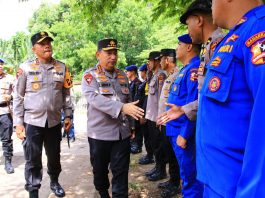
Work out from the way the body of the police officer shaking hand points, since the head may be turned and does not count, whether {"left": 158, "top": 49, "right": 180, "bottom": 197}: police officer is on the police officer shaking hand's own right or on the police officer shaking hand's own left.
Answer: on the police officer shaking hand's own left

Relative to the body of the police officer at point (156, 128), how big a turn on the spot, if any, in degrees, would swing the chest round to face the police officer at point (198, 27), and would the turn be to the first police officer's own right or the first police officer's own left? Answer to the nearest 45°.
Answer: approximately 90° to the first police officer's own left

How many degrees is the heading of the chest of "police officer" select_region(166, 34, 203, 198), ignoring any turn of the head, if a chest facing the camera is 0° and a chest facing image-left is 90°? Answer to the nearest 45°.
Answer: approximately 90°

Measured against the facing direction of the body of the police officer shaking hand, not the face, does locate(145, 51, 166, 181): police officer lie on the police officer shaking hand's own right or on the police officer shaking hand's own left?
on the police officer shaking hand's own left

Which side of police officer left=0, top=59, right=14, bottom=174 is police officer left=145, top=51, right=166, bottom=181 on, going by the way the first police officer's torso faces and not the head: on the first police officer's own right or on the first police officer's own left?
on the first police officer's own left

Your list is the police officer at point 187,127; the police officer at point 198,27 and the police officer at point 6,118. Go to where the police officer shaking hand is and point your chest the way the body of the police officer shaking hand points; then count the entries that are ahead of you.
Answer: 2

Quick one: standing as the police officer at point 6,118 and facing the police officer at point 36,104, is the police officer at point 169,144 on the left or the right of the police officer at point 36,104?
left

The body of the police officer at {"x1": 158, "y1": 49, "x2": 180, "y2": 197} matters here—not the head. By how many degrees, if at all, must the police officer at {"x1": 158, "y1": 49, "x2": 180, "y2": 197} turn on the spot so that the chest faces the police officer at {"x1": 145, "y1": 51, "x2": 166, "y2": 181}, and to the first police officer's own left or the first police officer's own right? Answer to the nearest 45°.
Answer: approximately 90° to the first police officer's own right

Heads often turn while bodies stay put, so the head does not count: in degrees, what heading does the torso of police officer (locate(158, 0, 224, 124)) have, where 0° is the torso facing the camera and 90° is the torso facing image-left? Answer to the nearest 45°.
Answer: approximately 90°

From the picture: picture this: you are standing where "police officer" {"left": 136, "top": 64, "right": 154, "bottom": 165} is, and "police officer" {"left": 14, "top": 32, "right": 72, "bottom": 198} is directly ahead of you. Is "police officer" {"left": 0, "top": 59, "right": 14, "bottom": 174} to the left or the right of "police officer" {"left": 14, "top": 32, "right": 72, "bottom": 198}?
right

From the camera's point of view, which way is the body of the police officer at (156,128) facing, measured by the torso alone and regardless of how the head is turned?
to the viewer's left

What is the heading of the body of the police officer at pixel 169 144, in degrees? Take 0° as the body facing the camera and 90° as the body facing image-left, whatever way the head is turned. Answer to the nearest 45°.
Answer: approximately 90°
